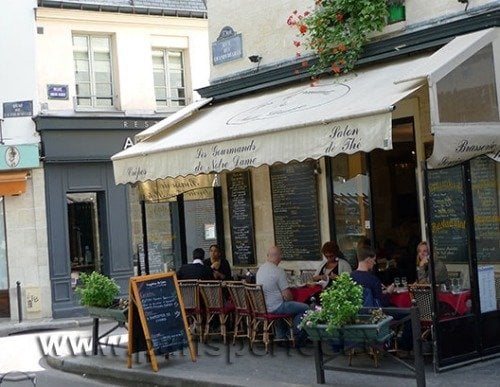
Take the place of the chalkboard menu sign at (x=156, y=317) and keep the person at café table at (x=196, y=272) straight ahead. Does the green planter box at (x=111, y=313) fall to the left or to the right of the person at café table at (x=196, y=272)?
left

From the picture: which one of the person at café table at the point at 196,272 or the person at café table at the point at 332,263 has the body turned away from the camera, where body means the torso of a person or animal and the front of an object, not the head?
the person at café table at the point at 196,272

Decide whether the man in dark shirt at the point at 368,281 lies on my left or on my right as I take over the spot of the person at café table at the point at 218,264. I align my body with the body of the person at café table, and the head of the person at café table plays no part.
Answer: on my left

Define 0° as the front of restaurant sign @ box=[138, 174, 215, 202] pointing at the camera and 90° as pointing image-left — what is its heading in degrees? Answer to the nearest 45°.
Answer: approximately 0°

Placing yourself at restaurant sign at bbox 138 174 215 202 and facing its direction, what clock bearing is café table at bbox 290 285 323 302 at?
The café table is roughly at 11 o'clock from the restaurant sign.

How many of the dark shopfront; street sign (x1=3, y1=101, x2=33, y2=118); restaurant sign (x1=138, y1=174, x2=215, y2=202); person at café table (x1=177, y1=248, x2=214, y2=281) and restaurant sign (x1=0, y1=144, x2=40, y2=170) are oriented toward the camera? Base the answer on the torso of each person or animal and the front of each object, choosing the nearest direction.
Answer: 4

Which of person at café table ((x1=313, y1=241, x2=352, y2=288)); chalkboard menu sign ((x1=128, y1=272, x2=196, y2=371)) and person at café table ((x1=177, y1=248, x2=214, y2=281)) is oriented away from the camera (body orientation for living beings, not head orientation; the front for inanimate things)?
person at café table ((x1=177, y1=248, x2=214, y2=281))

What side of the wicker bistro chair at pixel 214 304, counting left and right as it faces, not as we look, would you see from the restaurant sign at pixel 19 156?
left

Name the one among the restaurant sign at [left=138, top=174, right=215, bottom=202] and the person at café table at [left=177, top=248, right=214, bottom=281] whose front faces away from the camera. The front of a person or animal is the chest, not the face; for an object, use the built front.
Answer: the person at café table

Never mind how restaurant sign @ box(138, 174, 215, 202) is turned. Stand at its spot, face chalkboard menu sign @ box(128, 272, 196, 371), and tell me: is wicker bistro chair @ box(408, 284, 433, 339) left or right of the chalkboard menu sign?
left

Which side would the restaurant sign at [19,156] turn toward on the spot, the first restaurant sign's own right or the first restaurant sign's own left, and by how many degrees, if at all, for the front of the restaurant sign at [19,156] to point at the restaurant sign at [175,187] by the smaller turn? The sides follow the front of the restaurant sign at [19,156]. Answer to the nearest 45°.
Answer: approximately 45° to the first restaurant sign's own left

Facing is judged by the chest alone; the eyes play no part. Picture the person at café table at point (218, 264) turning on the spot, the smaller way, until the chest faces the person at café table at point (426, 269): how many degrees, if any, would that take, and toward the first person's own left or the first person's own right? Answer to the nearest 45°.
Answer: approximately 90° to the first person's own left
